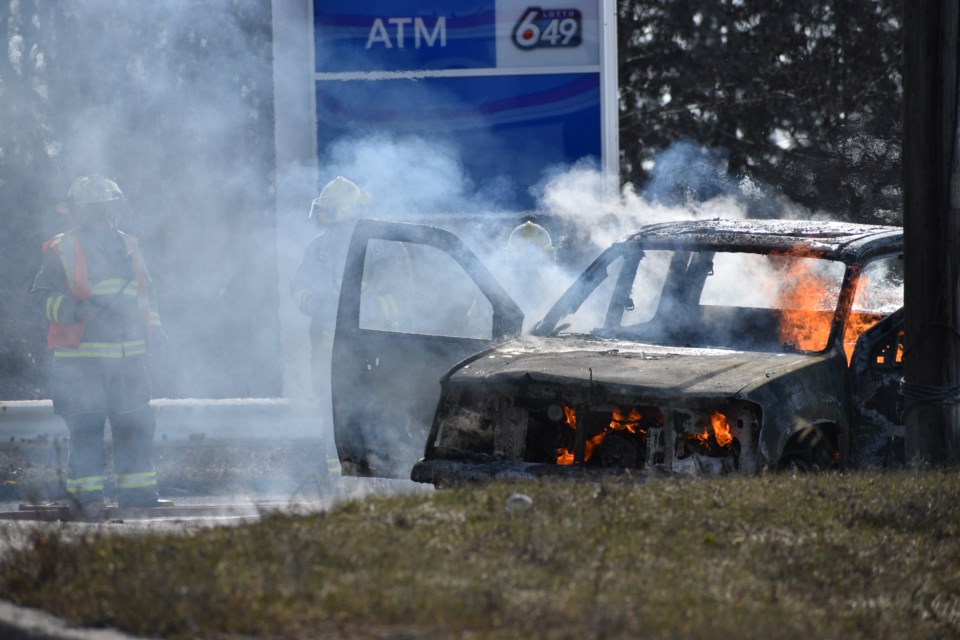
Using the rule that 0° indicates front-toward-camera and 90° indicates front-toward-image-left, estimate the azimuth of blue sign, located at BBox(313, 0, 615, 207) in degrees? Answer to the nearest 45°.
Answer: approximately 0°

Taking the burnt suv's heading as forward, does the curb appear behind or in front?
in front

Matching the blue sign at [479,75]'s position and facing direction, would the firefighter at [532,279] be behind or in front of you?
in front

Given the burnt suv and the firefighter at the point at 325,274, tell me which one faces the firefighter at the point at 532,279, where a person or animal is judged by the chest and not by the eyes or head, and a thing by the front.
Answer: the firefighter at the point at 325,274

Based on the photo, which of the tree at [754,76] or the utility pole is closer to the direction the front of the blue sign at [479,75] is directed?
the utility pole

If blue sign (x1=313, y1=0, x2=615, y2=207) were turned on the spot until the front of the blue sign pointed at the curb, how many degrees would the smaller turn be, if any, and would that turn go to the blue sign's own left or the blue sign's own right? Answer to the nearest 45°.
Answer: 0° — it already faces it

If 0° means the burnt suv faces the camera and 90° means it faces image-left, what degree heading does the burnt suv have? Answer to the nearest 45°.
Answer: approximately 45°

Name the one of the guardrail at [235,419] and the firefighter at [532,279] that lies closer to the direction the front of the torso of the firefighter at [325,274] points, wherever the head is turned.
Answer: the firefighter
